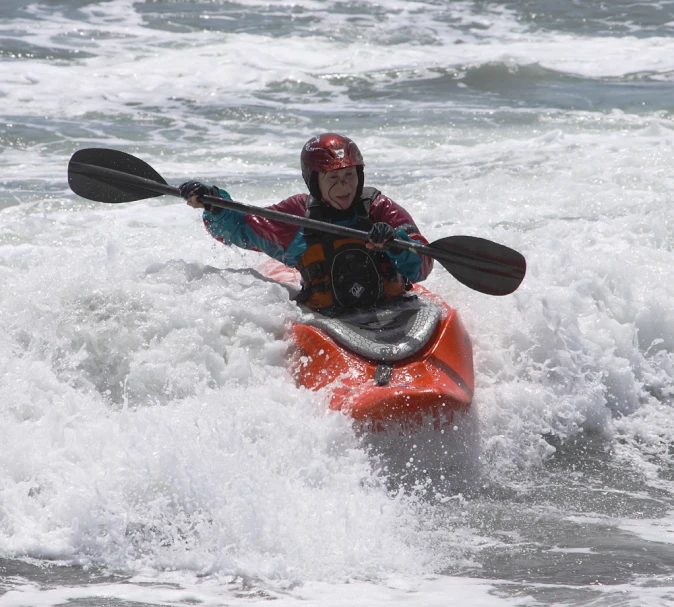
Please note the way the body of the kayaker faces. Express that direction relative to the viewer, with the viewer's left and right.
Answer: facing the viewer
